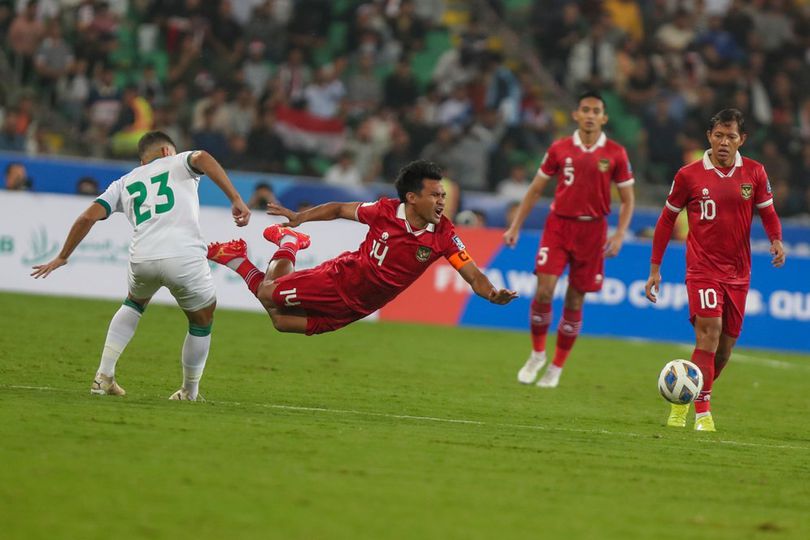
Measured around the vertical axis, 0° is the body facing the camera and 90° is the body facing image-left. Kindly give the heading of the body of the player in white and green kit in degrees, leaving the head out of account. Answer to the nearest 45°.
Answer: approximately 180°

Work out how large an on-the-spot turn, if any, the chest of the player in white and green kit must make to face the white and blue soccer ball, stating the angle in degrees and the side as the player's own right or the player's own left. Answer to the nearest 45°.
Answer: approximately 90° to the player's own right

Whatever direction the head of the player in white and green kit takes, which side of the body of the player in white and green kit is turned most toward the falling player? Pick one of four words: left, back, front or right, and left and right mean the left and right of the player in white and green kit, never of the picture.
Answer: right
